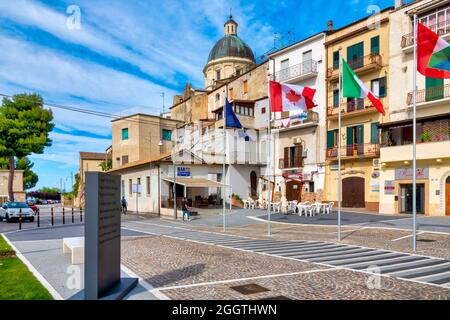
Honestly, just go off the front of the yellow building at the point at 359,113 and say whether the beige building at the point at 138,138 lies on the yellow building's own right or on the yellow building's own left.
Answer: on the yellow building's own right

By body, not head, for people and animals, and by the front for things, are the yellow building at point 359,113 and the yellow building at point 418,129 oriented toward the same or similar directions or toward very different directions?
same or similar directions

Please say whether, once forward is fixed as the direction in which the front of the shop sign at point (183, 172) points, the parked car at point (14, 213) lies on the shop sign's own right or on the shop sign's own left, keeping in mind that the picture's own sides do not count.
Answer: on the shop sign's own right

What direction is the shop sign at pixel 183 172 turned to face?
toward the camera

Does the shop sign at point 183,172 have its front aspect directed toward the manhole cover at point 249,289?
yes

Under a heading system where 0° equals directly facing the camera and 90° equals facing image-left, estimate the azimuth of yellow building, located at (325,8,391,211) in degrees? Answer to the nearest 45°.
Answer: approximately 45°

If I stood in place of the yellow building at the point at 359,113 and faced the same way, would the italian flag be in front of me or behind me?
in front

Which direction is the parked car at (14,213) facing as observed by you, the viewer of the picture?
facing the viewer and to the right of the viewer

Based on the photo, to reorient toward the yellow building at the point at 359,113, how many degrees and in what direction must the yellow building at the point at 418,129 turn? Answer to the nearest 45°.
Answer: approximately 90° to its right

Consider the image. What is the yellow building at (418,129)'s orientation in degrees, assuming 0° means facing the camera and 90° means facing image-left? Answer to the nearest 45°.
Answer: approximately 45°
